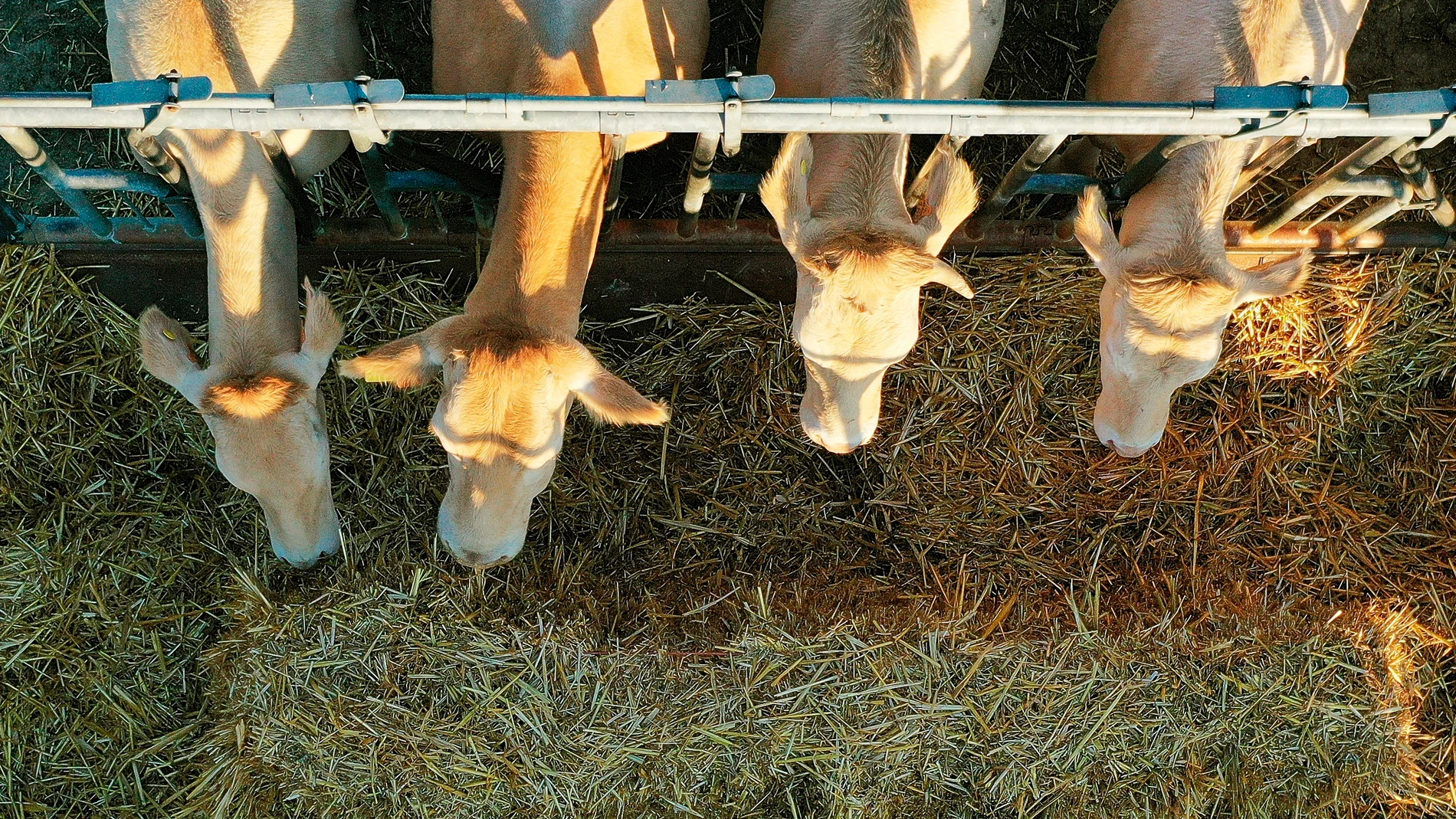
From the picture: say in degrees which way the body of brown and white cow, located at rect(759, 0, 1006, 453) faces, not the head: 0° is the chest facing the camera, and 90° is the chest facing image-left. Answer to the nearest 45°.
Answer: approximately 0°

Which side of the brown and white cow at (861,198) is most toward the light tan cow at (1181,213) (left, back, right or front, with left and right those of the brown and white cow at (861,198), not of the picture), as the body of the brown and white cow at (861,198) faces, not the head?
left
